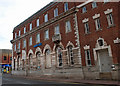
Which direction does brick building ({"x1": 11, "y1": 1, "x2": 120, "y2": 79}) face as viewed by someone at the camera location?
facing the viewer and to the left of the viewer
